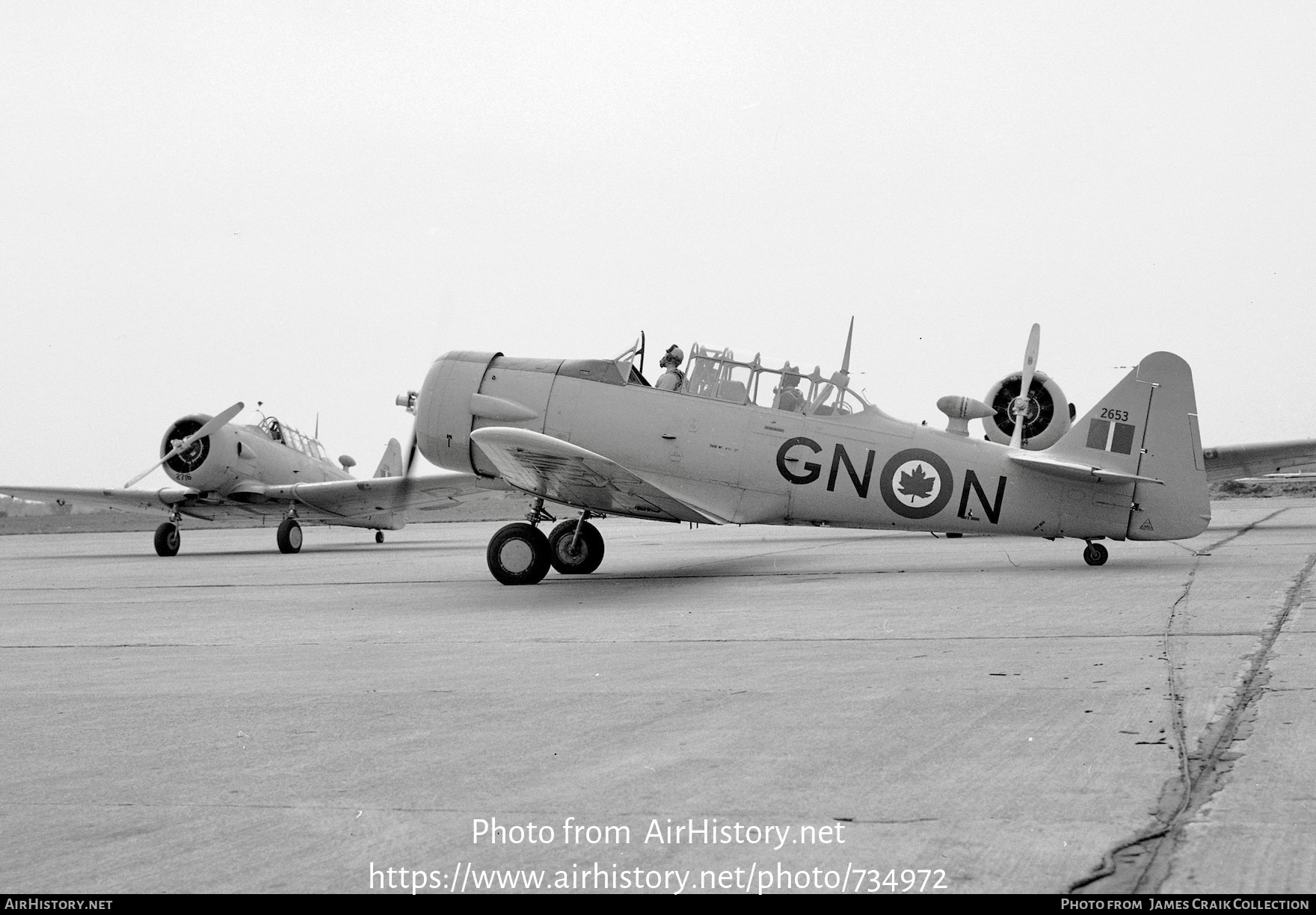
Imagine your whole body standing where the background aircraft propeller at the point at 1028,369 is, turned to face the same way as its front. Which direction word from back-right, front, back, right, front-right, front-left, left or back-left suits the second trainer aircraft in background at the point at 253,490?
front-right

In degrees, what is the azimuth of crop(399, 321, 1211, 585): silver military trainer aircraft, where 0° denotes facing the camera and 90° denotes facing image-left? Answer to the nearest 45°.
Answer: approximately 90°

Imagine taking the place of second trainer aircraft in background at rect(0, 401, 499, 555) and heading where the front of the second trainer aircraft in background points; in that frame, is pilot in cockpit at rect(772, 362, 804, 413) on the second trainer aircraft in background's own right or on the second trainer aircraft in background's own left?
on the second trainer aircraft in background's own left

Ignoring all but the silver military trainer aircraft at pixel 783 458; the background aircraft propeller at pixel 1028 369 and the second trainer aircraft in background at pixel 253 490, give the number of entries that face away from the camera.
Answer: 0

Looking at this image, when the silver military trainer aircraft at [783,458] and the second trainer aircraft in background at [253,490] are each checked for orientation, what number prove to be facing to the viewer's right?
0

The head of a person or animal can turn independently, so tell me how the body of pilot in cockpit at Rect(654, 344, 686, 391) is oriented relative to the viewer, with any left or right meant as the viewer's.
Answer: facing to the left of the viewer

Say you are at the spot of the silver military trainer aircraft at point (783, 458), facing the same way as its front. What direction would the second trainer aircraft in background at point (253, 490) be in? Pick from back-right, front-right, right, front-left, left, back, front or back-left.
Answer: front-right

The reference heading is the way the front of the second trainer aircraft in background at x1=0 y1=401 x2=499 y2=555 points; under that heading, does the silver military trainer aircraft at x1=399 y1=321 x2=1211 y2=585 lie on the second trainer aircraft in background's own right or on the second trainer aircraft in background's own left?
on the second trainer aircraft in background's own left

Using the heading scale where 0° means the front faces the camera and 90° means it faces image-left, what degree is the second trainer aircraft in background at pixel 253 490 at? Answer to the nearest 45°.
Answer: approximately 45°

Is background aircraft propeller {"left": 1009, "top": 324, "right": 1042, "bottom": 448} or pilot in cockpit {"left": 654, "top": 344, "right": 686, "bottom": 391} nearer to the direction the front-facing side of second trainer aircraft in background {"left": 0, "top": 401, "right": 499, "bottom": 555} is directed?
the pilot in cockpit

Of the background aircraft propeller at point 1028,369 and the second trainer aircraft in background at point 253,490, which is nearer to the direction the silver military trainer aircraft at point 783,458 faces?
the second trainer aircraft in background

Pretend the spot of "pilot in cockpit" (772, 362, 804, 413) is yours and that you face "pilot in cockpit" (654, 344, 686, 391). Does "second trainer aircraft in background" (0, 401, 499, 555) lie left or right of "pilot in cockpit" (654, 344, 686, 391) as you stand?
right

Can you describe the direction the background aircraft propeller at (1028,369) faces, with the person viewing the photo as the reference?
facing the viewer and to the left of the viewer

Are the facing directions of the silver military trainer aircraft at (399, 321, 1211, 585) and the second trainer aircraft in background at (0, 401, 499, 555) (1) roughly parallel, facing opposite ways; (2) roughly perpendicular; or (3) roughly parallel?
roughly perpendicular

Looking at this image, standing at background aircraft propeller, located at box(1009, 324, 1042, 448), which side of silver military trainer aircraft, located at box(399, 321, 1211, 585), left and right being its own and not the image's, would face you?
right
